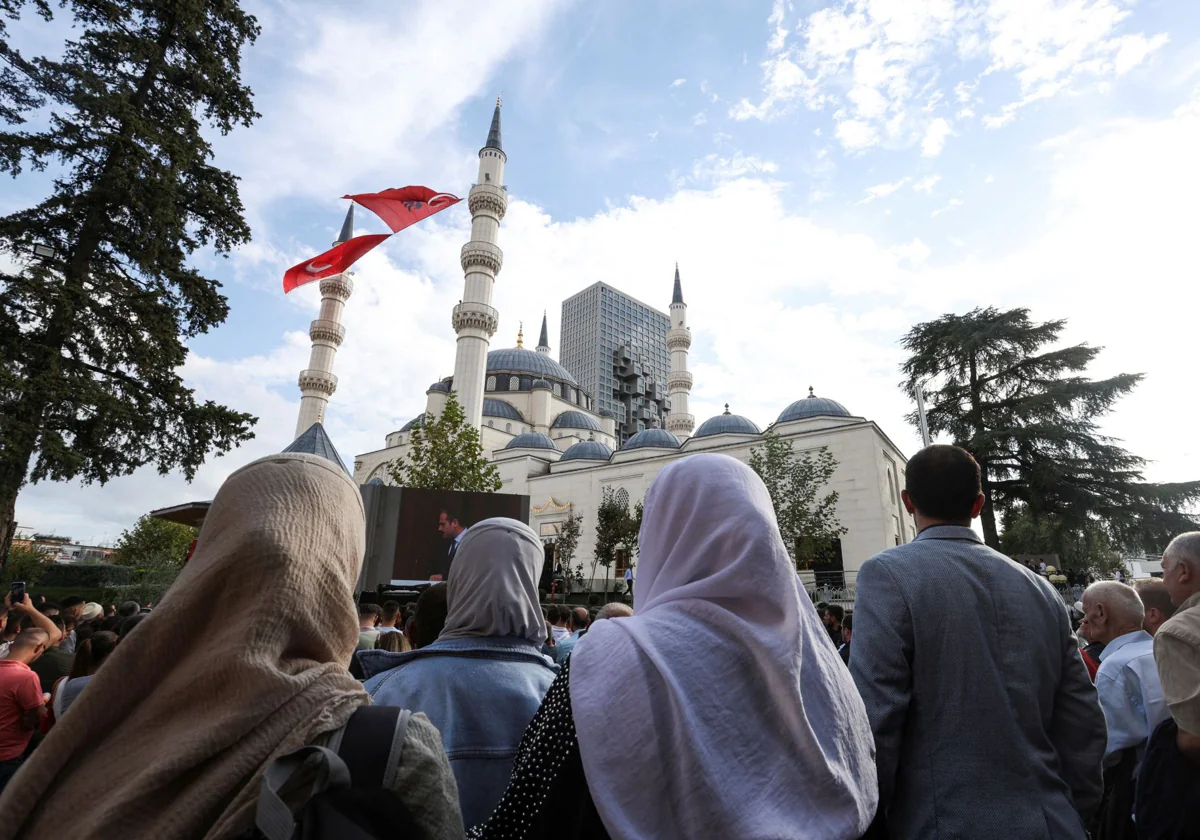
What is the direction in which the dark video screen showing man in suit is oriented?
toward the camera

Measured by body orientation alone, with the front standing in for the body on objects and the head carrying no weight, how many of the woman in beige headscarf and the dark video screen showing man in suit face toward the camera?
1

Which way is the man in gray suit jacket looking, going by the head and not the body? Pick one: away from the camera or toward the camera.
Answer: away from the camera

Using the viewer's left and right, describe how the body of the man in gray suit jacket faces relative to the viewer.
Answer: facing away from the viewer

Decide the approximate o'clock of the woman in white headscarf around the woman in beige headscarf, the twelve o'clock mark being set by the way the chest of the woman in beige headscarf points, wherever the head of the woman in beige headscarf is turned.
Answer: The woman in white headscarf is roughly at 2 o'clock from the woman in beige headscarf.

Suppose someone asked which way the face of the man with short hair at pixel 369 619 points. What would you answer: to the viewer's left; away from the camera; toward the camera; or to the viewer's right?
away from the camera

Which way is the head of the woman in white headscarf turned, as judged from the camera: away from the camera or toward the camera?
away from the camera

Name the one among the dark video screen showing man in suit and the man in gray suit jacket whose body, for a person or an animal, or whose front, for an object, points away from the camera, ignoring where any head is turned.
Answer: the man in gray suit jacket

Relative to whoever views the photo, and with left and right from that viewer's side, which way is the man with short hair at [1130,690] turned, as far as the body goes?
facing away from the viewer and to the left of the viewer

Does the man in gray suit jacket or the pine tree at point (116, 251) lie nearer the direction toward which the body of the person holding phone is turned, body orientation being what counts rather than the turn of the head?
the pine tree

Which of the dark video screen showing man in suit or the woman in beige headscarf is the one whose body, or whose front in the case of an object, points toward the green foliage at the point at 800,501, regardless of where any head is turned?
the woman in beige headscarf

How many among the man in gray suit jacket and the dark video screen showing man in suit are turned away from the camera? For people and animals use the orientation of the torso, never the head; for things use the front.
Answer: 1

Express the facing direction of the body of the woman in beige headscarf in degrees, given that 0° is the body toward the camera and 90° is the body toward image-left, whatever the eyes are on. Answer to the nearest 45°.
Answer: approximately 225°

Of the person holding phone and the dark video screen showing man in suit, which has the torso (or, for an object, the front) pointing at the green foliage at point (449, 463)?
the person holding phone

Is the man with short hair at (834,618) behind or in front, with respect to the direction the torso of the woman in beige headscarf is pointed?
in front
